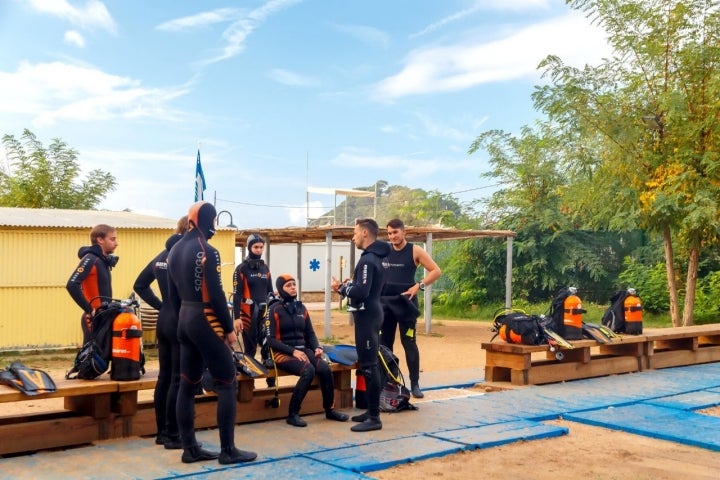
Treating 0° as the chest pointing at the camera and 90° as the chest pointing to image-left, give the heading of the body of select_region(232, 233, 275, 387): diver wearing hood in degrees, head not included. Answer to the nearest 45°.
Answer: approximately 315°

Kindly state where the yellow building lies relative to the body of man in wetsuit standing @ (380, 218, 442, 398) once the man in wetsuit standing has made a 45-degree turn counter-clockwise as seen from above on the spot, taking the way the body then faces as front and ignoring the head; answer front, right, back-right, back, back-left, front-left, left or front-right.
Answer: back-right

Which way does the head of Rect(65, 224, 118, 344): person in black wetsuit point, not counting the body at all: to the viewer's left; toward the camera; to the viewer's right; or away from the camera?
to the viewer's right

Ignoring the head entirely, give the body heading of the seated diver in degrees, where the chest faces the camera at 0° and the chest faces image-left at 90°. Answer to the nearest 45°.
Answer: approximately 315°

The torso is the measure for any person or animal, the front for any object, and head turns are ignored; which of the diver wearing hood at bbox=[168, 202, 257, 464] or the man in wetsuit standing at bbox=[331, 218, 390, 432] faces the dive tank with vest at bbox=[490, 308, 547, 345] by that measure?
the diver wearing hood

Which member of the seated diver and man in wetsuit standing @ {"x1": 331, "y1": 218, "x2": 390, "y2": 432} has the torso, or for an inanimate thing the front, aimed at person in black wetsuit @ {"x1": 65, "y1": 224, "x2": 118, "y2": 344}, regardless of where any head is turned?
the man in wetsuit standing

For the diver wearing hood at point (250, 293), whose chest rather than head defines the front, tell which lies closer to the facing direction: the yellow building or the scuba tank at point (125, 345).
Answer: the scuba tank

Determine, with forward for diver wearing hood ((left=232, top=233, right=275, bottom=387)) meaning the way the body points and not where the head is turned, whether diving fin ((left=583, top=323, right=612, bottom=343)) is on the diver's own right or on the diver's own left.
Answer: on the diver's own left

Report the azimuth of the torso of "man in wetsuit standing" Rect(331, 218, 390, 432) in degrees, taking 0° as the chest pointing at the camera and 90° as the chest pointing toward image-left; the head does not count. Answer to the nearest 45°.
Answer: approximately 90°

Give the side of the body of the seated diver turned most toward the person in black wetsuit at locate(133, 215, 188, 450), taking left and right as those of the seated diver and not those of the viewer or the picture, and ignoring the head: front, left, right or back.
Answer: right

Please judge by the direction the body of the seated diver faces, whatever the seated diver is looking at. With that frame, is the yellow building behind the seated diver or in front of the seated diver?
behind

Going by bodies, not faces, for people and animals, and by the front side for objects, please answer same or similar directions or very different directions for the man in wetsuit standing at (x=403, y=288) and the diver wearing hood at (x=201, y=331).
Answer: very different directions

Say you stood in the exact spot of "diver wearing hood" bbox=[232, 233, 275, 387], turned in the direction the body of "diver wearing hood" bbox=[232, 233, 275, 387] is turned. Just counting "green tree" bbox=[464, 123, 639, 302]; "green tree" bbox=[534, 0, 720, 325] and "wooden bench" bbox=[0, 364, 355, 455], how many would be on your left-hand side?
2

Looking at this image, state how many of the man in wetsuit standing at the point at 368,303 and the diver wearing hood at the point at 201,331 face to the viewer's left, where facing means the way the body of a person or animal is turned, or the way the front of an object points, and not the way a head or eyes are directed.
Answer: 1

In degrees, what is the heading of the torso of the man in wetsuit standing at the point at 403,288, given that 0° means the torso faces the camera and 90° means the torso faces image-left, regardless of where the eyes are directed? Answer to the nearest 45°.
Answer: approximately 45°
